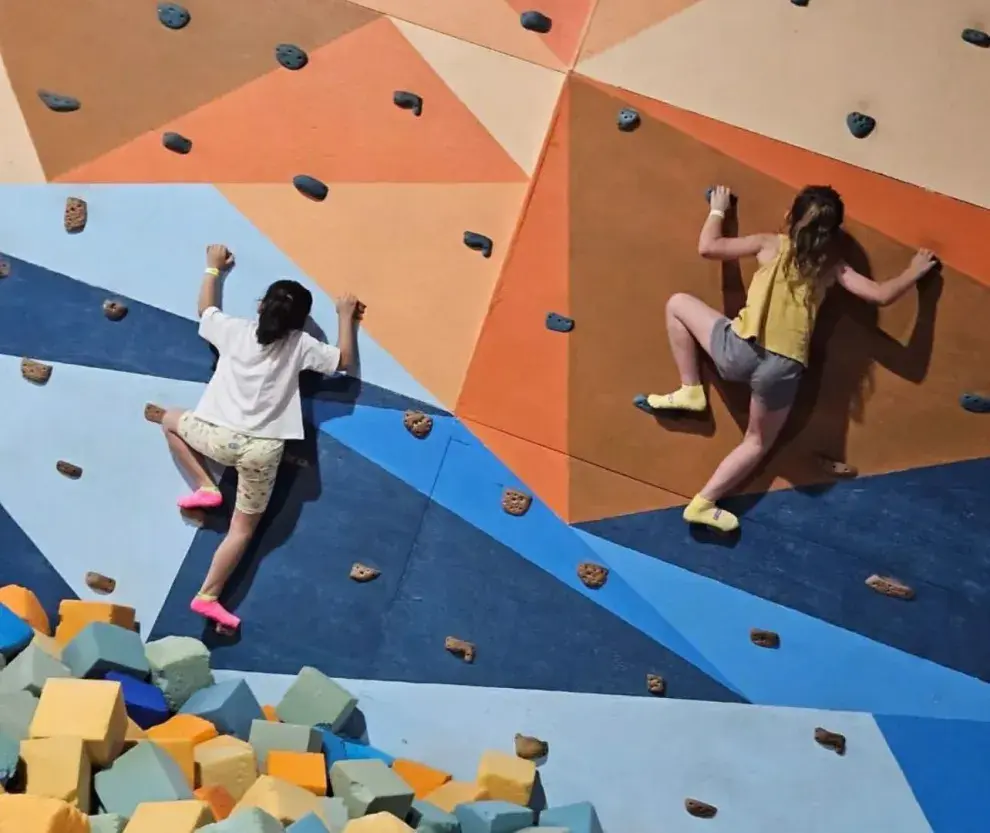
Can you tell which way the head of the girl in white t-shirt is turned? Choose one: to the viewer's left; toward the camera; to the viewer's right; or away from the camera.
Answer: away from the camera

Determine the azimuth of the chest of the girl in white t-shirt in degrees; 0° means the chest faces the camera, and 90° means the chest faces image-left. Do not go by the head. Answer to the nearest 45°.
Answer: approximately 180°

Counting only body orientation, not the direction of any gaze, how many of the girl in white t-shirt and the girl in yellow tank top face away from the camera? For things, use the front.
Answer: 2

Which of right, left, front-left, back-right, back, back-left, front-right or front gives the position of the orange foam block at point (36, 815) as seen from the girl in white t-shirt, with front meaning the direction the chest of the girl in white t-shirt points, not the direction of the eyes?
back

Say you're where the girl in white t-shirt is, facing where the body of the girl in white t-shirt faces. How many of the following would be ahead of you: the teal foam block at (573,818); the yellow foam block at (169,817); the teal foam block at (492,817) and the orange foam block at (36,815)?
0

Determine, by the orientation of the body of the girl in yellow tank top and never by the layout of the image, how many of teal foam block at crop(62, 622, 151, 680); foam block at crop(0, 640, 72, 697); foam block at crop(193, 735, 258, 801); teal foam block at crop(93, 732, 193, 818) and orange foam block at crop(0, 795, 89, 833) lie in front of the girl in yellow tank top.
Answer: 0

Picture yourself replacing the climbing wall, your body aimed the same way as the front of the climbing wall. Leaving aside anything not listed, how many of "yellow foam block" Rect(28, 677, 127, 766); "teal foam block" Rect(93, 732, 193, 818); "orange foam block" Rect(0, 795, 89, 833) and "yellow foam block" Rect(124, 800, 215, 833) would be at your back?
0

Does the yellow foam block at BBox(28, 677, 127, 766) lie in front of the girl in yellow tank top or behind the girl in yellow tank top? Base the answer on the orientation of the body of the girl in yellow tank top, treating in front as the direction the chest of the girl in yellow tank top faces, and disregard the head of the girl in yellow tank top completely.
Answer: behind

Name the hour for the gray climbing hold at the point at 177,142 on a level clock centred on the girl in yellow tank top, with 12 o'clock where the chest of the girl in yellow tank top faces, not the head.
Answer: The gray climbing hold is roughly at 9 o'clock from the girl in yellow tank top.

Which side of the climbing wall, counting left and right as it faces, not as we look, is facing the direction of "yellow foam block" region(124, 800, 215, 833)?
front

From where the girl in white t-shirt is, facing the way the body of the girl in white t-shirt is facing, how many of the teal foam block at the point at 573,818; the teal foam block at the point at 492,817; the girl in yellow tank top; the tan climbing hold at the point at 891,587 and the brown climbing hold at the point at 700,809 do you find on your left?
0

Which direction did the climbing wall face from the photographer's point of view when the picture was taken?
facing the viewer

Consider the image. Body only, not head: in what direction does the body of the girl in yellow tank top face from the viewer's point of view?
away from the camera
